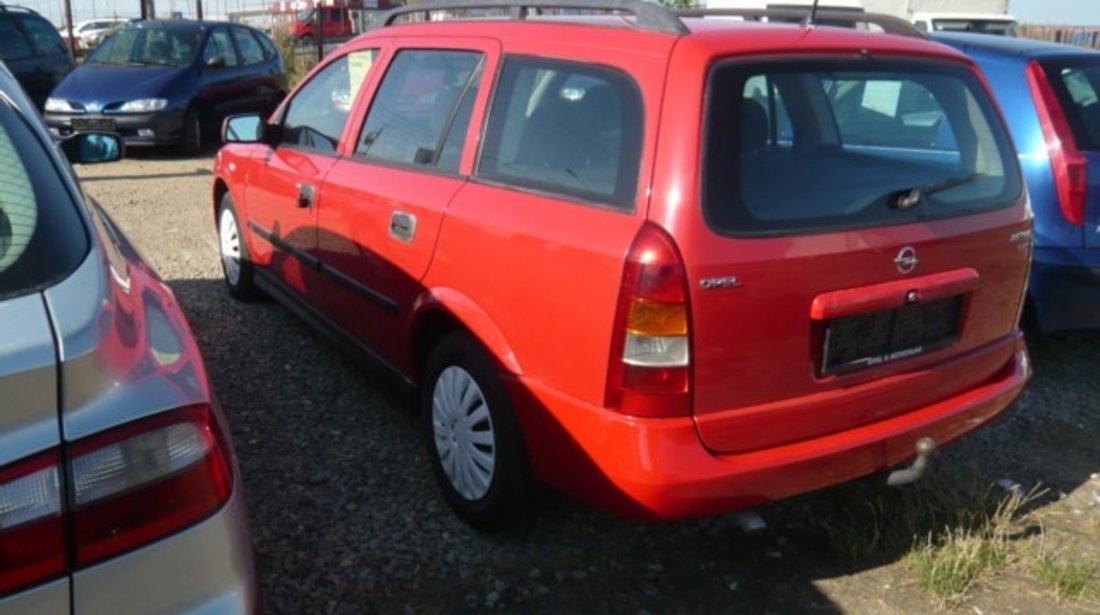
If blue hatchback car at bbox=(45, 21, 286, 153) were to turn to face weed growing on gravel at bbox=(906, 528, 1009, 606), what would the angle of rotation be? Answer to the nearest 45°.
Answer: approximately 45° to its left

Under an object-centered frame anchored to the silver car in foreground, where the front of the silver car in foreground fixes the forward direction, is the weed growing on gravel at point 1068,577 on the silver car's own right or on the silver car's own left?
on the silver car's own right

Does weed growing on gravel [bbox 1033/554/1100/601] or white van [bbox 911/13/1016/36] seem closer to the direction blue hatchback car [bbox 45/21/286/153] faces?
the weed growing on gravel

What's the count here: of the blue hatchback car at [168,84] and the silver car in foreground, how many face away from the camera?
1

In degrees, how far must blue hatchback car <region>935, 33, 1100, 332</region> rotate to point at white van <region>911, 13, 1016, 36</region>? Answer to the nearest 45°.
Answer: approximately 45° to its right

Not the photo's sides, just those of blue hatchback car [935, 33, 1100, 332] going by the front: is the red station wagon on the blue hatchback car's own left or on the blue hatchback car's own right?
on the blue hatchback car's own left

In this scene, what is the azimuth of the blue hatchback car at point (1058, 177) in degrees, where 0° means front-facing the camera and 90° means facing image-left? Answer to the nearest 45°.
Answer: approximately 135°

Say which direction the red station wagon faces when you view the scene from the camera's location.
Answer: facing away from the viewer and to the left of the viewer

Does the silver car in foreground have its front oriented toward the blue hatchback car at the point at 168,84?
yes

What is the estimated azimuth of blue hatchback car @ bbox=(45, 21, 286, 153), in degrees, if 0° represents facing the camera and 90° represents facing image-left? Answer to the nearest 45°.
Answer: approximately 45°

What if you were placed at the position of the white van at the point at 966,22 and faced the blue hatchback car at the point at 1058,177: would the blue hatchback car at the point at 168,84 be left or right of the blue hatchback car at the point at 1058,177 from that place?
right

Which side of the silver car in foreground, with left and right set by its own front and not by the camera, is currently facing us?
back
